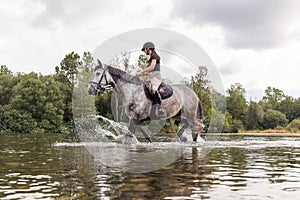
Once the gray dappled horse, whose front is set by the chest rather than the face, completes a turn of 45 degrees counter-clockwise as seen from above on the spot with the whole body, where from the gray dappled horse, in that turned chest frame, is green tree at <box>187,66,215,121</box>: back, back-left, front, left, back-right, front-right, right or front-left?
back

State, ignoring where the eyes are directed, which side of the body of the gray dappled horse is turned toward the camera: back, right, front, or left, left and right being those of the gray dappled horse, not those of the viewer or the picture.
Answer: left
